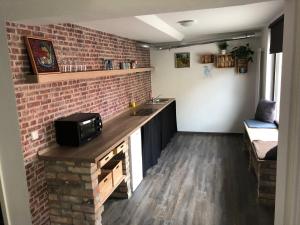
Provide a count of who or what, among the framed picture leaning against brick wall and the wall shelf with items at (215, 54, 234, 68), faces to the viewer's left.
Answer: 0

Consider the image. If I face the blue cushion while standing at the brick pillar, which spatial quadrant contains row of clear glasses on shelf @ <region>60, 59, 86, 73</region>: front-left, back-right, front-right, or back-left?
front-left

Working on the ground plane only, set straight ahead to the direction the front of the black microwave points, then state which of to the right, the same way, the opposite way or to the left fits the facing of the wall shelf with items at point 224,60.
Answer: to the right

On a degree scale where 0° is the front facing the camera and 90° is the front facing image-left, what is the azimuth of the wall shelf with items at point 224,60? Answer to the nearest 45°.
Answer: approximately 0°

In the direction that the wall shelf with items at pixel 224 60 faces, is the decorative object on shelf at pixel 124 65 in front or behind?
in front

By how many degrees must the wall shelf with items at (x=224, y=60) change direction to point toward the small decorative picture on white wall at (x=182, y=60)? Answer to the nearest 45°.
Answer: approximately 90° to its right

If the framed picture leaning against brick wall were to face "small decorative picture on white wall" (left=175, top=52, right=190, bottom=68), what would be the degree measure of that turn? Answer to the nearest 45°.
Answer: approximately 90° to its left

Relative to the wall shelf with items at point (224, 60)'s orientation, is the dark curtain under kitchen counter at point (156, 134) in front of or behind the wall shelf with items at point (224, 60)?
in front

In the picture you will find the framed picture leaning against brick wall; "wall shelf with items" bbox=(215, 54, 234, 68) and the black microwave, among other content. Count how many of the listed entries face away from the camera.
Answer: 0

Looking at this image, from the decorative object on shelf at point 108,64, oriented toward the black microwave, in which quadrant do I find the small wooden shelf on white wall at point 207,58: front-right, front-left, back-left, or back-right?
back-left

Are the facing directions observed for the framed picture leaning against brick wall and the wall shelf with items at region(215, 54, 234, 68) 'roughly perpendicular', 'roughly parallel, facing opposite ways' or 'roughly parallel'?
roughly perpendicular

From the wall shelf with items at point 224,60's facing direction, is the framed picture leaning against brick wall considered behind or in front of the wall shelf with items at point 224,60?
in front
